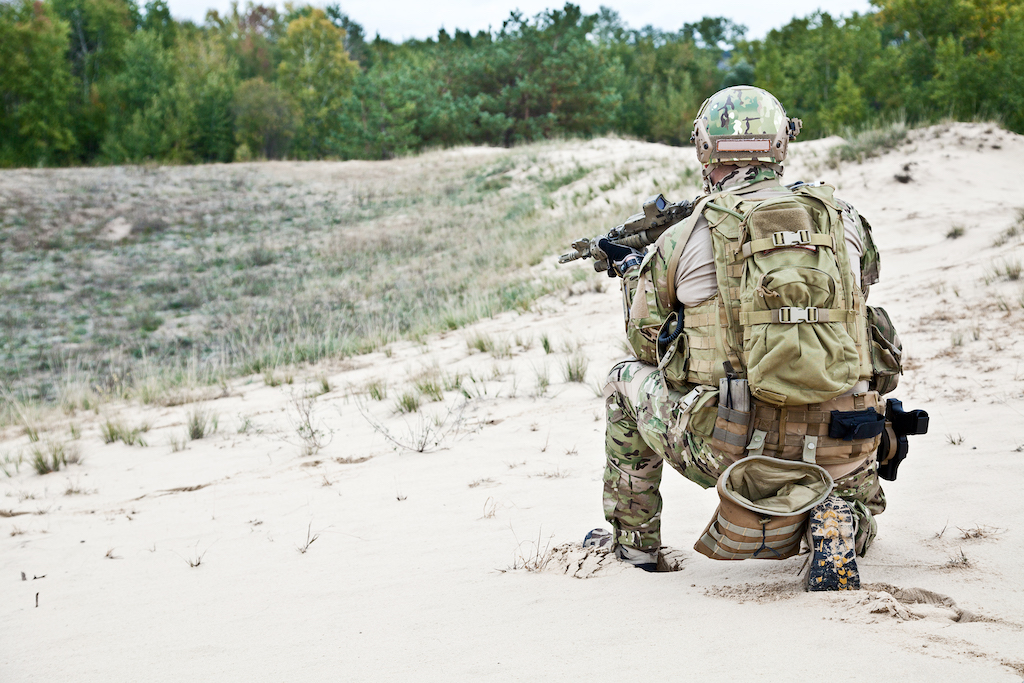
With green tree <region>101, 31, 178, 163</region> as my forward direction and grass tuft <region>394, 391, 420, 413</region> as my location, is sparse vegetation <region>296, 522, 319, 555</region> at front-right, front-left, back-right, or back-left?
back-left

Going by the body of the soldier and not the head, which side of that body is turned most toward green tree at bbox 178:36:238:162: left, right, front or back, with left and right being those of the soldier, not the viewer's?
front

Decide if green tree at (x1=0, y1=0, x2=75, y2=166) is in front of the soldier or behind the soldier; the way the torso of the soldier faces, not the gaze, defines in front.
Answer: in front

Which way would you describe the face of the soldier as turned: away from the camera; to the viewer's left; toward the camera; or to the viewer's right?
away from the camera

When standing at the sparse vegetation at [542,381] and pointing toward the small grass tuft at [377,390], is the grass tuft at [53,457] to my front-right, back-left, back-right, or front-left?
front-left

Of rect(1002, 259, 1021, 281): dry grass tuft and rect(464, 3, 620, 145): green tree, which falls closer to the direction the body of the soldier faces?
the green tree

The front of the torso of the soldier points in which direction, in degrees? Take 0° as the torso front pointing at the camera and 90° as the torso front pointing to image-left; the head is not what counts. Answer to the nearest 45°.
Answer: approximately 135°

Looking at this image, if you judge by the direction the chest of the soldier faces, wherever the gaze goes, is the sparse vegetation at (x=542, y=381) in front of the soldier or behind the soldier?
in front

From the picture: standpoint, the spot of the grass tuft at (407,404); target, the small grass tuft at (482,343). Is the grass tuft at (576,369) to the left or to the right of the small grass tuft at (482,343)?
right

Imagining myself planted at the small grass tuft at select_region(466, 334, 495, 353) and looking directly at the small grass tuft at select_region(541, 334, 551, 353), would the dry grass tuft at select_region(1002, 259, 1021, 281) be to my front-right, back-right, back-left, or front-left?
front-left

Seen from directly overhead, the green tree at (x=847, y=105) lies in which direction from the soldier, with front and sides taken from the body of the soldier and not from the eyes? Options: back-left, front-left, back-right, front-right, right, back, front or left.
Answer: front-right

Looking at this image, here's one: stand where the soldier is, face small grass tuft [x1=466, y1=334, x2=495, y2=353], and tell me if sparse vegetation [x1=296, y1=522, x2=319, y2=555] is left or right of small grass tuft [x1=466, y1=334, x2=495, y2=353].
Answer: left
